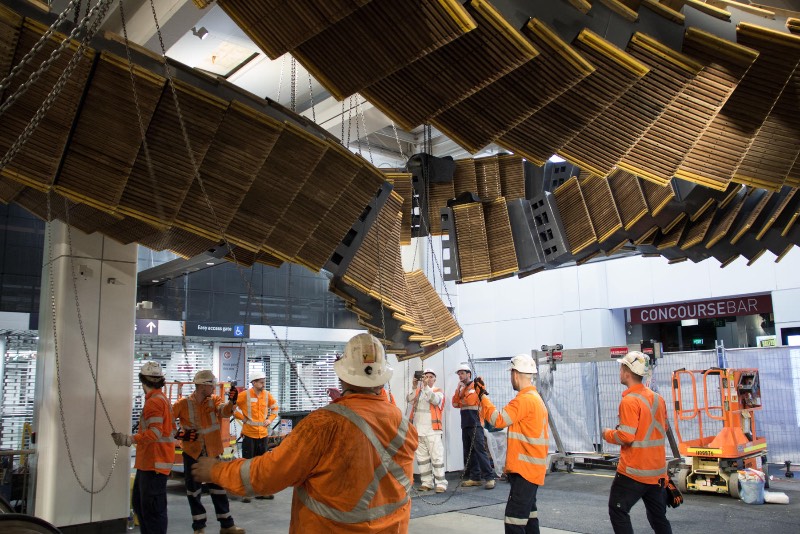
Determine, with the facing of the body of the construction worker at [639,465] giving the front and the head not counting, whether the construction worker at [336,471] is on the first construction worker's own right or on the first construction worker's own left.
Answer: on the first construction worker's own left

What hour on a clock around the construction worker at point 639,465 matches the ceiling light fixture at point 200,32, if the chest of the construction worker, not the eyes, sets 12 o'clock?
The ceiling light fixture is roughly at 11 o'clock from the construction worker.

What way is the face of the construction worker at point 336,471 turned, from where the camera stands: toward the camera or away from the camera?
away from the camera

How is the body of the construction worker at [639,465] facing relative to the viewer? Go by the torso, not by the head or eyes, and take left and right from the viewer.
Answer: facing away from the viewer and to the left of the viewer

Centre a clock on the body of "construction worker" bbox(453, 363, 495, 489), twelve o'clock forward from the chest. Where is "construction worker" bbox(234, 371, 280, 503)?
"construction worker" bbox(234, 371, 280, 503) is roughly at 1 o'clock from "construction worker" bbox(453, 363, 495, 489).

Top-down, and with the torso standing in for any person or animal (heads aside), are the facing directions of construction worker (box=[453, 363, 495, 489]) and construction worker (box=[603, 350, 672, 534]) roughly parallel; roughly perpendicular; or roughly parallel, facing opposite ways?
roughly perpendicular

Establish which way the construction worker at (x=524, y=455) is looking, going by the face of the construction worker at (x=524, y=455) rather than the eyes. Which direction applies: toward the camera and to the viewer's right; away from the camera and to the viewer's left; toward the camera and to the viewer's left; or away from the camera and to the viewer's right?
away from the camera and to the viewer's left

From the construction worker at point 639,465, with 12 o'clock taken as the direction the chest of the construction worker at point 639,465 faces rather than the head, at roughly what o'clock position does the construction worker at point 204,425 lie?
the construction worker at point 204,425 is roughly at 11 o'clock from the construction worker at point 639,465.
